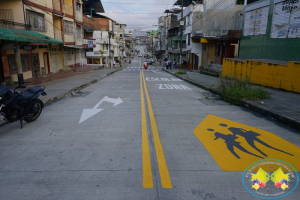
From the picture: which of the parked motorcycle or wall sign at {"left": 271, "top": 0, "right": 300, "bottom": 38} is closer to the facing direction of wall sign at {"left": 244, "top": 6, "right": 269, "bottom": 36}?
the parked motorcycle

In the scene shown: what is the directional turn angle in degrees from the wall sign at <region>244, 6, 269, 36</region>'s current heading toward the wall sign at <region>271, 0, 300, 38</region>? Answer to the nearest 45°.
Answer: approximately 90° to its left

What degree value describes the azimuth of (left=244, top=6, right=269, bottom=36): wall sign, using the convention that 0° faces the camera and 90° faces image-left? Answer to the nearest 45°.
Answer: approximately 45°

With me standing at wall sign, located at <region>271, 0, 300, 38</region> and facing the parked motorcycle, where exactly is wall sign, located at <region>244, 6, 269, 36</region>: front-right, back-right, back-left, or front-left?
back-right

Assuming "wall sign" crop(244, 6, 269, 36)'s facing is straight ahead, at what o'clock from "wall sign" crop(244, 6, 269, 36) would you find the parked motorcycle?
The parked motorcycle is roughly at 11 o'clock from the wall sign.
